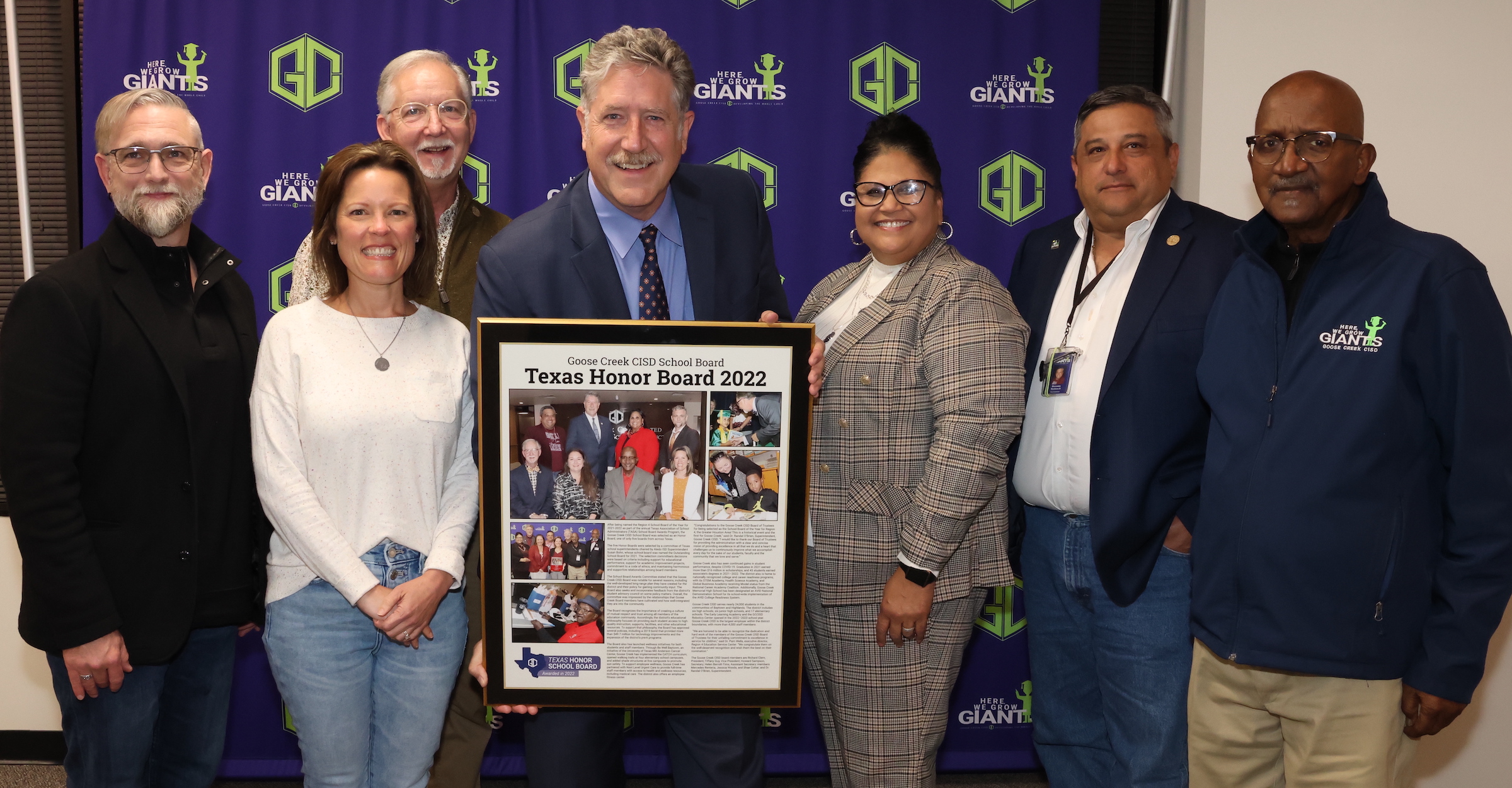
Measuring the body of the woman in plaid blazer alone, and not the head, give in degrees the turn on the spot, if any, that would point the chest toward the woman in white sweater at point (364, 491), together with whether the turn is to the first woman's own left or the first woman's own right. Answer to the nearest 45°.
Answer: approximately 45° to the first woman's own right

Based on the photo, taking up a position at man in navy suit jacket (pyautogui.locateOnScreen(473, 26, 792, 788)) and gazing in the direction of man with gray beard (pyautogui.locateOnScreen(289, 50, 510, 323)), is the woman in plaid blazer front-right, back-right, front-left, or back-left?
back-right

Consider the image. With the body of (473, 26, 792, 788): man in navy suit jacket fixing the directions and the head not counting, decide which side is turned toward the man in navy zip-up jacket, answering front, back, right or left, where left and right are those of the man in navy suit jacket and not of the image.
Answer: left

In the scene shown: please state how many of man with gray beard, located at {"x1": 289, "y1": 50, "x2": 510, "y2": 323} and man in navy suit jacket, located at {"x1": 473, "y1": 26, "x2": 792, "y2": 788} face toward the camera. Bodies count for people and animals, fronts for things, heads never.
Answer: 2

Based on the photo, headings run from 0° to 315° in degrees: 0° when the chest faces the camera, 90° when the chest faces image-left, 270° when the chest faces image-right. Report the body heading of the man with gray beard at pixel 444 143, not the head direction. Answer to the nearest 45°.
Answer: approximately 0°
